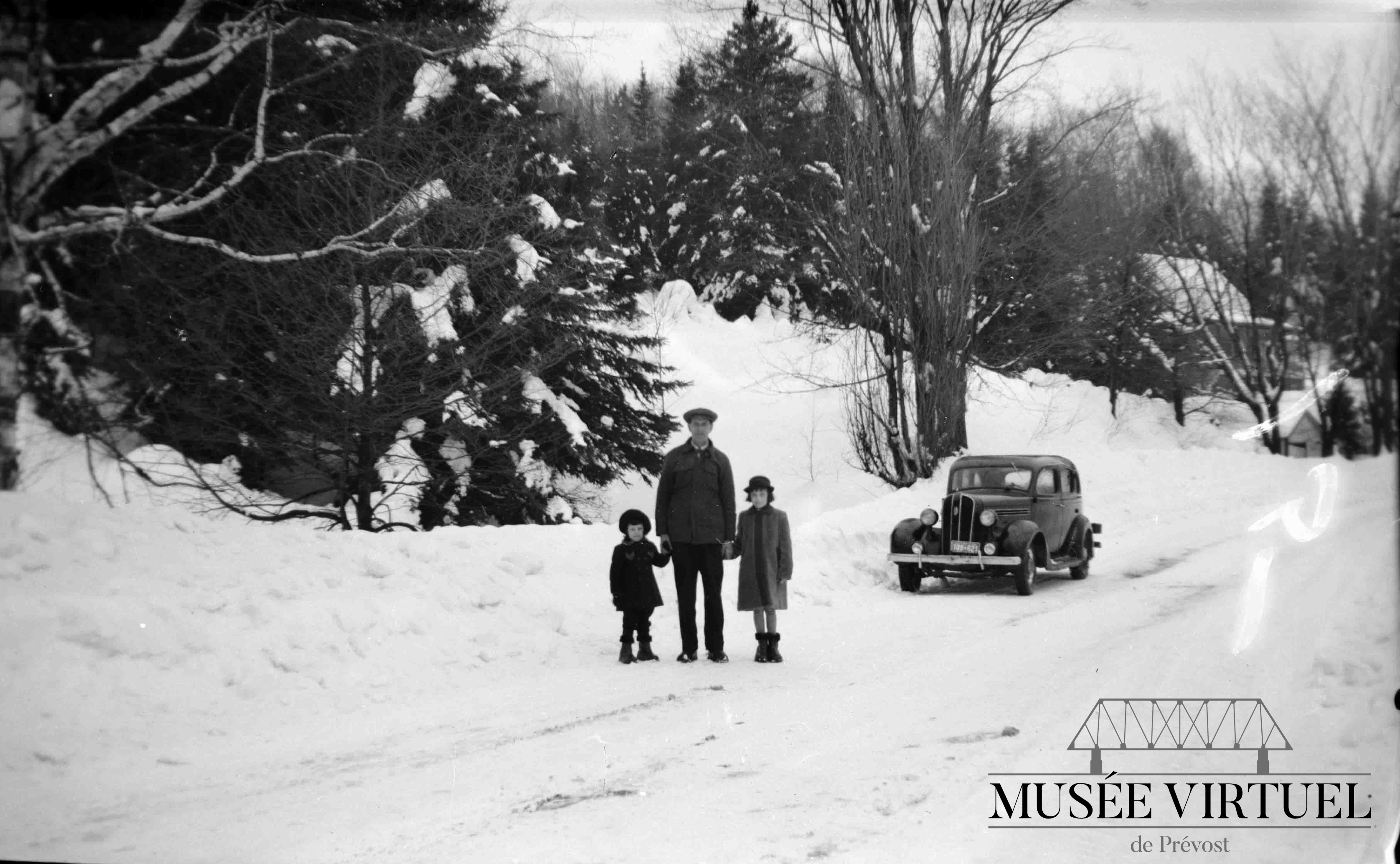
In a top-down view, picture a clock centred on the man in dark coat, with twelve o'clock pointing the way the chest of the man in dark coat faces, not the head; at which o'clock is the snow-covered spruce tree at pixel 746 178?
The snow-covered spruce tree is roughly at 6 o'clock from the man in dark coat.

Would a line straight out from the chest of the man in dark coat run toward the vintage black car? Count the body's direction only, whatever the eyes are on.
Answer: no

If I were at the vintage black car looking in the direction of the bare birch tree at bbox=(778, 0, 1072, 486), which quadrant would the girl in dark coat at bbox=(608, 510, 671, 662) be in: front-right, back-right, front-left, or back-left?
back-left

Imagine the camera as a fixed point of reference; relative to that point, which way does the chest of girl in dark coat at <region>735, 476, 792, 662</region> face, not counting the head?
toward the camera

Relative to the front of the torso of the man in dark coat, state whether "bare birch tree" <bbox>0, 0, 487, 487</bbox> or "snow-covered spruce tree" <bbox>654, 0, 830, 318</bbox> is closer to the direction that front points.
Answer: the bare birch tree

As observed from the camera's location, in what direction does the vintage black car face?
facing the viewer and to the left of the viewer

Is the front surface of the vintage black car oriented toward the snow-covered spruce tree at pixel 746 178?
no

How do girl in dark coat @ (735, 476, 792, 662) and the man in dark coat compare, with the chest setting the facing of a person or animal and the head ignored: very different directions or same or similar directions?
same or similar directions

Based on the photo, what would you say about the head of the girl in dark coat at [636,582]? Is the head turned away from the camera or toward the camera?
toward the camera

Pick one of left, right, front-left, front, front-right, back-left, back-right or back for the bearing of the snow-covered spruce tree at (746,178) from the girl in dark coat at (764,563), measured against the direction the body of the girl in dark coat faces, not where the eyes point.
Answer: back

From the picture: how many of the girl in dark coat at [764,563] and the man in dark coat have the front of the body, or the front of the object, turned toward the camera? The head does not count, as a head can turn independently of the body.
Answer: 2

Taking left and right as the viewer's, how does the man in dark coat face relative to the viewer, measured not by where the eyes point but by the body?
facing the viewer
